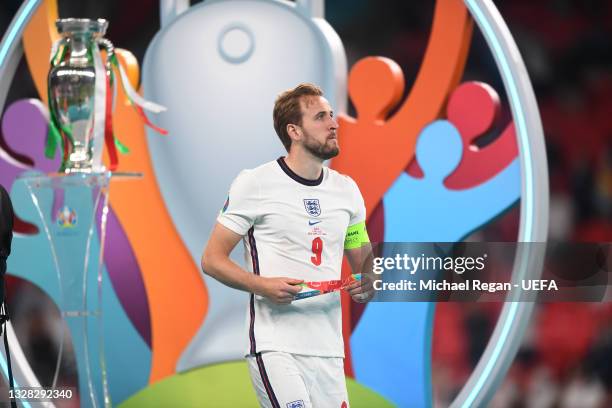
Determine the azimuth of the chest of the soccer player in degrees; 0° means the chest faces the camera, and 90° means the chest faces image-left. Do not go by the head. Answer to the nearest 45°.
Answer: approximately 315°

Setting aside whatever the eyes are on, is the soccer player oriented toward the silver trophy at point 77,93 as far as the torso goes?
no

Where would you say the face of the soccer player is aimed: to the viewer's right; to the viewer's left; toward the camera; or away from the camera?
to the viewer's right
